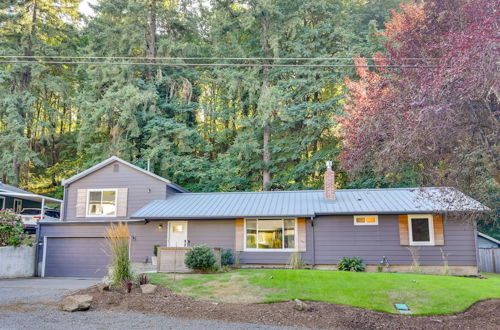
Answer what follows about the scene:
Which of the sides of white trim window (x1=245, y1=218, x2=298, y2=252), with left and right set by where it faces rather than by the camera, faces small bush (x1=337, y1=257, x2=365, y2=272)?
left

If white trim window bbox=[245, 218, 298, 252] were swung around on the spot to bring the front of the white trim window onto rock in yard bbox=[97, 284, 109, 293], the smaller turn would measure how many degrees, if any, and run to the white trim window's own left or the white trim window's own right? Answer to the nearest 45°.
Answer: approximately 45° to the white trim window's own right

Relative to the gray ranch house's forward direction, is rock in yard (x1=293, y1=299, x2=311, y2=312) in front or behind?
in front

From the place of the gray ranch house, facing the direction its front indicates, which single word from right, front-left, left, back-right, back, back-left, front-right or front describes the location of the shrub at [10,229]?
right

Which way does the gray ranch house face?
toward the camera

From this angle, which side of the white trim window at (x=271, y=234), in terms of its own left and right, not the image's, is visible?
front

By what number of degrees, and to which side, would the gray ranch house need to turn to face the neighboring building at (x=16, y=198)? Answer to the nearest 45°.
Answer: approximately 135° to its right

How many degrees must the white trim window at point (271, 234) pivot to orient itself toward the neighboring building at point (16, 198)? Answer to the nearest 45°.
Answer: approximately 135° to its right

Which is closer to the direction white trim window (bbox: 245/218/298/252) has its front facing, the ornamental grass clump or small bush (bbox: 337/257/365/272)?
the ornamental grass clump

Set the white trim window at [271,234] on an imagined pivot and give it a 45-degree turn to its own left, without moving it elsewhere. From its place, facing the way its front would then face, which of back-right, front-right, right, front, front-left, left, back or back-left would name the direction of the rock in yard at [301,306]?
front-right

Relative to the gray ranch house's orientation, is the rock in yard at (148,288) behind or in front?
in front

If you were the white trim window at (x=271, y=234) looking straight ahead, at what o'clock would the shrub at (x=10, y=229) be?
The shrub is roughly at 3 o'clock from the white trim window.

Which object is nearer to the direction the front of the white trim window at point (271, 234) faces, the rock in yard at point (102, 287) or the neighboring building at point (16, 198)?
the rock in yard
